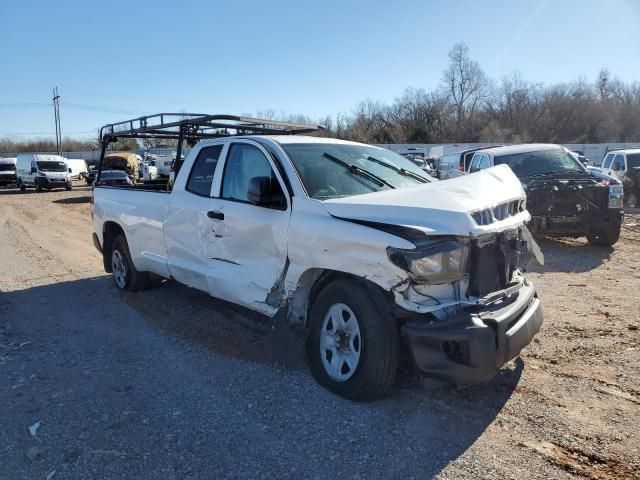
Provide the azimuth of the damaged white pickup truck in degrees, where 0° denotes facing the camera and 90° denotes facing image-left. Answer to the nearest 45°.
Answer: approximately 315°

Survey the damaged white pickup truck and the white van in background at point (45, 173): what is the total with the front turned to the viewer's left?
0

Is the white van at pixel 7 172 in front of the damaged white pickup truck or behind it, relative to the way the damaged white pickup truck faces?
behind

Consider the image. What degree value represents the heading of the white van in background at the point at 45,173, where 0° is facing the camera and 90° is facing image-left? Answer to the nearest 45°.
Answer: approximately 315°

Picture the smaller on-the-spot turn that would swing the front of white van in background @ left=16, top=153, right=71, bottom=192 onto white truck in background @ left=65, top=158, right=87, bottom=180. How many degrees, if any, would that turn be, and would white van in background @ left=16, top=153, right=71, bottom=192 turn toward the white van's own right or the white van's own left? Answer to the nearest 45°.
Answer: approximately 135° to the white van's own left

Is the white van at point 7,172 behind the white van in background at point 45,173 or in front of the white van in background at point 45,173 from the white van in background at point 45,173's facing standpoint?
behind
